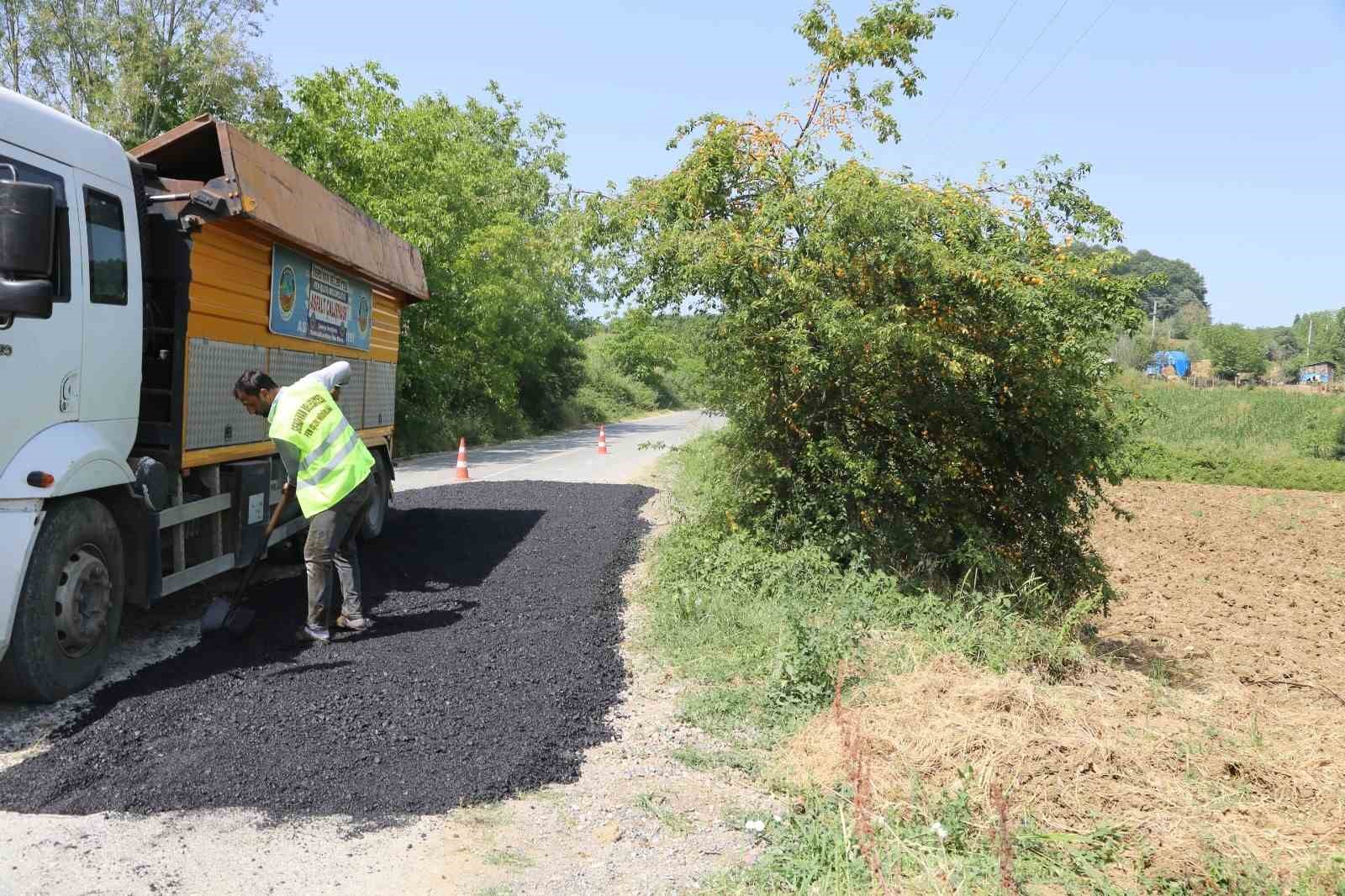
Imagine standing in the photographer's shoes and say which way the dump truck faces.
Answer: facing the viewer and to the left of the viewer

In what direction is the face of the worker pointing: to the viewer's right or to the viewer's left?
to the viewer's left

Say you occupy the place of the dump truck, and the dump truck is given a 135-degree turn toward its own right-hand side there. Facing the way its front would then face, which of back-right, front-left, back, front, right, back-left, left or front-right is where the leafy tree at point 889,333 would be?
right

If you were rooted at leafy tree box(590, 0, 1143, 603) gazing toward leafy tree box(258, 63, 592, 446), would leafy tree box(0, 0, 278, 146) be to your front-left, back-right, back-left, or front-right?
front-left

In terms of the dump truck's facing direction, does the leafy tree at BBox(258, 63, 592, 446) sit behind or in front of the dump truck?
behind

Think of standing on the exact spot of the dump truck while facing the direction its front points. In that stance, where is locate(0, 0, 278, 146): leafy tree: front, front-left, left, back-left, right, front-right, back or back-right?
back-right
